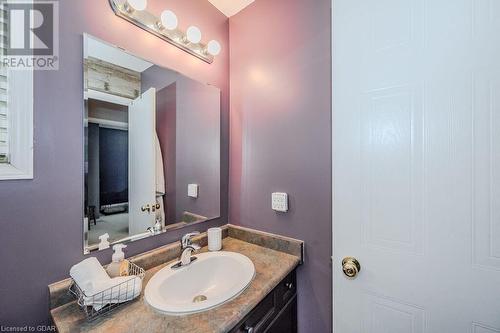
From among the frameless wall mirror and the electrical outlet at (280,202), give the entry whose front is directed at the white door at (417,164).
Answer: the frameless wall mirror

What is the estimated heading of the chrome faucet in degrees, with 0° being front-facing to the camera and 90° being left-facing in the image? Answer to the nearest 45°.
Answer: approximately 315°

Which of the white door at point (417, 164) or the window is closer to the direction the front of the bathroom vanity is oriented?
the white door

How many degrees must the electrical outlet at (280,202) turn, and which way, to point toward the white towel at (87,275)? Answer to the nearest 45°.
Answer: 0° — it already faces it

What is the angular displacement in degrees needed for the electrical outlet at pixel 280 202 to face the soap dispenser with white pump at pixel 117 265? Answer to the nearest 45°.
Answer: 0° — it already faces it

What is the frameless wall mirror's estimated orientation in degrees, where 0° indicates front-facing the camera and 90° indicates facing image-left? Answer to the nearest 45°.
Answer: approximately 315°
